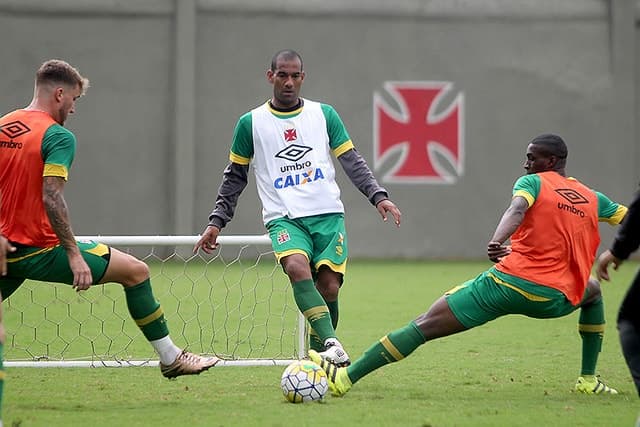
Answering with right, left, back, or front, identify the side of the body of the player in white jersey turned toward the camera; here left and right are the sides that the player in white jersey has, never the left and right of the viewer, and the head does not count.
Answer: front

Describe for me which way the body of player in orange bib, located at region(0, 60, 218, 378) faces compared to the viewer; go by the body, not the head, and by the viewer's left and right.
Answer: facing away from the viewer and to the right of the viewer

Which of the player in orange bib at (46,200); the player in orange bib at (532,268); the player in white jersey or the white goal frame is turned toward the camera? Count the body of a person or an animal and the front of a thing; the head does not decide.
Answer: the player in white jersey

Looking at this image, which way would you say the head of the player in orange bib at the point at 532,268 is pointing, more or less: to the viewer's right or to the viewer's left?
to the viewer's left

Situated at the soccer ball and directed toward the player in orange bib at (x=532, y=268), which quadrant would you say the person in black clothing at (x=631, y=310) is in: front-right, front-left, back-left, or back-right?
front-right
